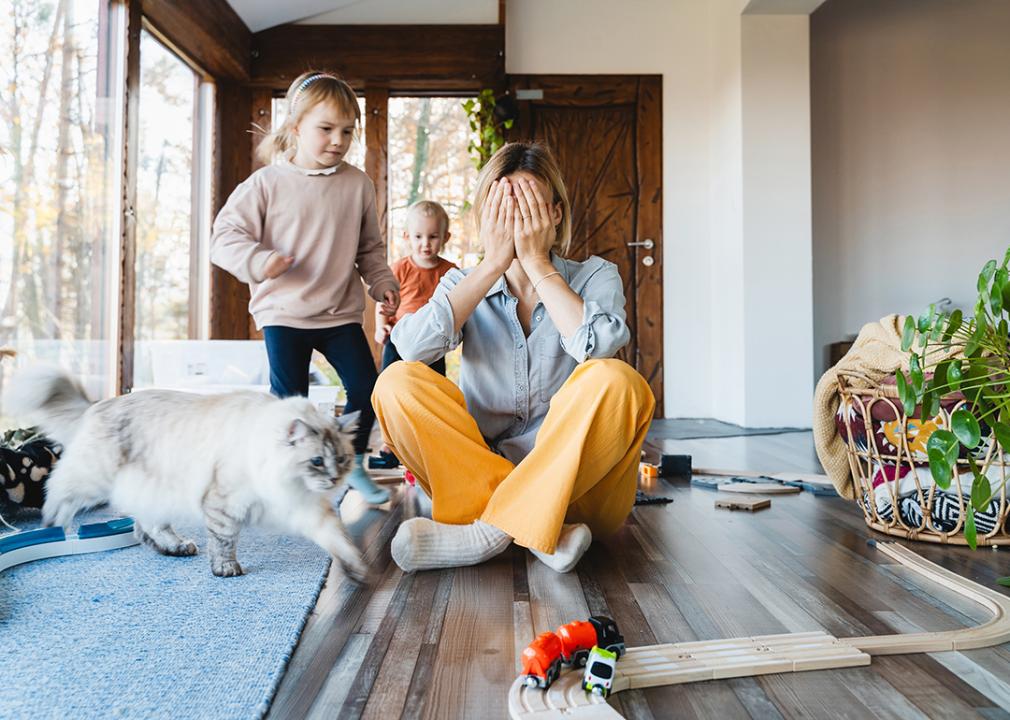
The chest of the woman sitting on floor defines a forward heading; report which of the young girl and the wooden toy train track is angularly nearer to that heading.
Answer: the wooden toy train track

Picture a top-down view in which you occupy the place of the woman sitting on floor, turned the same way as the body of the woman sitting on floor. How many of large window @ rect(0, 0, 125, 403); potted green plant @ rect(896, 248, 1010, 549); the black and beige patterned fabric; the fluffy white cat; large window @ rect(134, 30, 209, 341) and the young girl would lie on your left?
1

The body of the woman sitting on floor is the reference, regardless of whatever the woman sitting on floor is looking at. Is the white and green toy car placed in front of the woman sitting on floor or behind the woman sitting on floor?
in front

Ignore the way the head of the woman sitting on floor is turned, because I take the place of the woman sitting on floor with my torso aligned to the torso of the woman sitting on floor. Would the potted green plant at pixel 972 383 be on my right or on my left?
on my left

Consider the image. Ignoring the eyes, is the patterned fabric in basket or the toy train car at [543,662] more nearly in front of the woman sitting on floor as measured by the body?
the toy train car

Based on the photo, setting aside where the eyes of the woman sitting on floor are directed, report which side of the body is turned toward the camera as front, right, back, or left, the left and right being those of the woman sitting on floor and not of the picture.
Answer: front

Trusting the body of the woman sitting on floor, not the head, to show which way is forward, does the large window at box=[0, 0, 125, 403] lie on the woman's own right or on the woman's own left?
on the woman's own right

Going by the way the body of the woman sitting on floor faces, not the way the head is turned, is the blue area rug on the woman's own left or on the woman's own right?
on the woman's own right

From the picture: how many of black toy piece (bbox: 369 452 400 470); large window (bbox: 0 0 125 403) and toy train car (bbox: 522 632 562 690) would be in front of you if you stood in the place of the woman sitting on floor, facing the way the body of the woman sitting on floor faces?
1

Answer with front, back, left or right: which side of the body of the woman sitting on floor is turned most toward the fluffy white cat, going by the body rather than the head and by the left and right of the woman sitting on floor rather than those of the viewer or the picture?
right

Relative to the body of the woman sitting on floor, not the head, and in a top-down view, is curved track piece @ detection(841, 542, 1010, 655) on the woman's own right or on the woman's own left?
on the woman's own left

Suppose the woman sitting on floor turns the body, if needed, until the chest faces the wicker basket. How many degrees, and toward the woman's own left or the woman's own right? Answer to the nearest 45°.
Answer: approximately 90° to the woman's own left

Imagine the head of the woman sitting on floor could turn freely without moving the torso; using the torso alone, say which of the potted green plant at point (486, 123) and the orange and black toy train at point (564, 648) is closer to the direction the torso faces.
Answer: the orange and black toy train

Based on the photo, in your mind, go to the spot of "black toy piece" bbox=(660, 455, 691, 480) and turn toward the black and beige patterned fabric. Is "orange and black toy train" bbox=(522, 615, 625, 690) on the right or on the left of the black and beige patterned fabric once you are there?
left

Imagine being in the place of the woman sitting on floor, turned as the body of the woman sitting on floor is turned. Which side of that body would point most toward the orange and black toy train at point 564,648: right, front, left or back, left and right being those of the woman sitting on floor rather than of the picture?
front

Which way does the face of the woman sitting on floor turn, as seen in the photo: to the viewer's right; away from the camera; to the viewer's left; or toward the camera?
toward the camera

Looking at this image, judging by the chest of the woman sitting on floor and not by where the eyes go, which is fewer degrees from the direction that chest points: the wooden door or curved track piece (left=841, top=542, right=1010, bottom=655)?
the curved track piece

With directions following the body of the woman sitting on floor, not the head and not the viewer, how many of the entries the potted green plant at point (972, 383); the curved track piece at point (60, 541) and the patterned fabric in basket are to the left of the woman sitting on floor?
2
